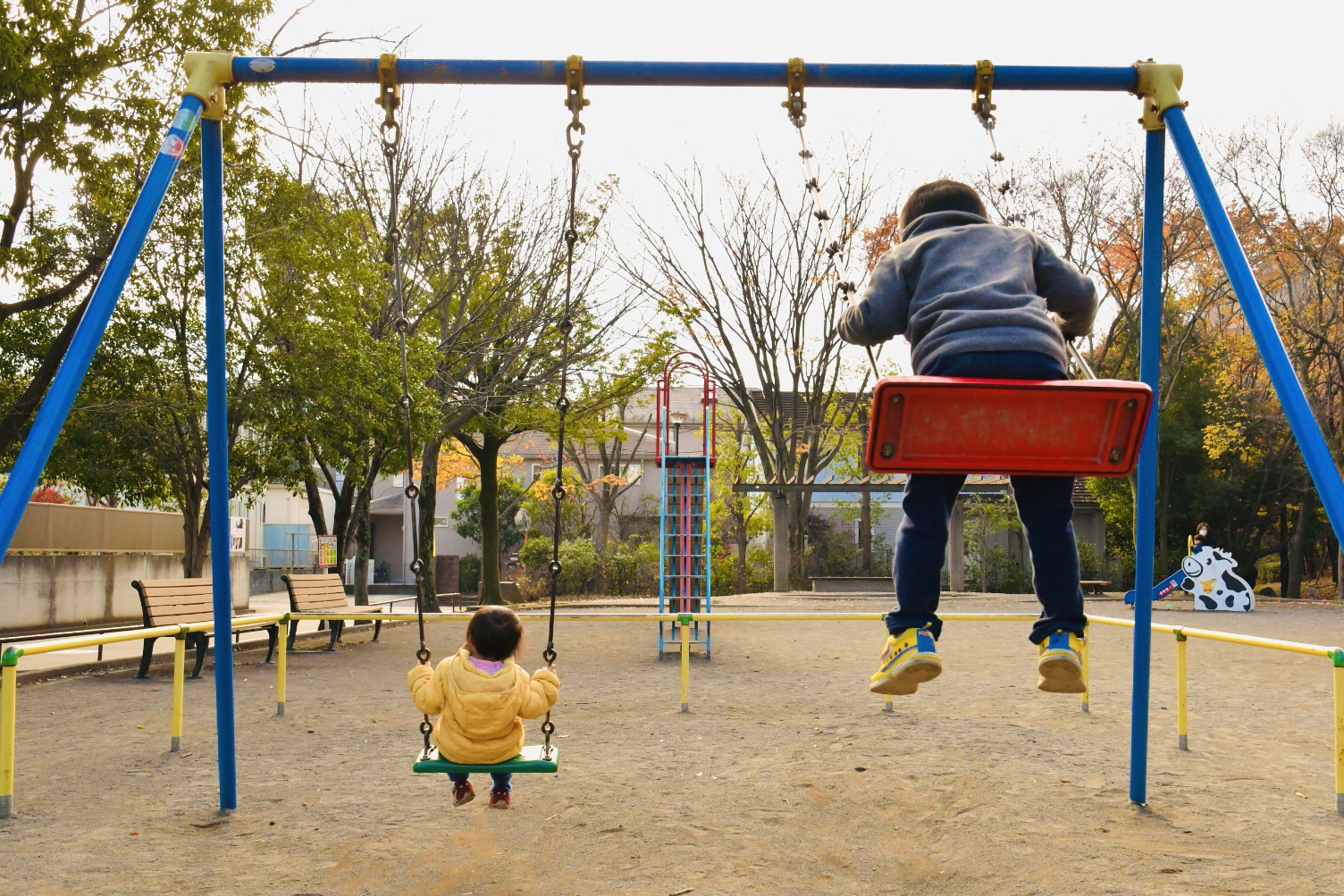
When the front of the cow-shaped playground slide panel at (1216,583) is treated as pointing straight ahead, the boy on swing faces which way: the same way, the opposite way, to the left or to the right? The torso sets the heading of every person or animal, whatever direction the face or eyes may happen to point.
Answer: to the right

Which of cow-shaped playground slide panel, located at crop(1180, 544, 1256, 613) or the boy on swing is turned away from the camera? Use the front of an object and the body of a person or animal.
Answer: the boy on swing

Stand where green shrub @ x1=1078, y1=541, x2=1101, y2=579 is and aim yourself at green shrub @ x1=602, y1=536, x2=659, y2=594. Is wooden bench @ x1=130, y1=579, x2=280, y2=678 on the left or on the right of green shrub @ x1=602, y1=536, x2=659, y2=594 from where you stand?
left

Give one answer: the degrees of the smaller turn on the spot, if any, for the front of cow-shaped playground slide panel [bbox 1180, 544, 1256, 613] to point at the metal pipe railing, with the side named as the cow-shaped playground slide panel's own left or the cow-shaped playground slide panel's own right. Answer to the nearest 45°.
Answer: approximately 90° to the cow-shaped playground slide panel's own left

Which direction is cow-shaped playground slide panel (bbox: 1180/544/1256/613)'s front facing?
to the viewer's left

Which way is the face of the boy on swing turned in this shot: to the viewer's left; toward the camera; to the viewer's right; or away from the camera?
away from the camera

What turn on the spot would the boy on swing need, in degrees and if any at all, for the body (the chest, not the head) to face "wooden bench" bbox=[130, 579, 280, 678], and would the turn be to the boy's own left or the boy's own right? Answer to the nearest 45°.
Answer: approximately 45° to the boy's own left

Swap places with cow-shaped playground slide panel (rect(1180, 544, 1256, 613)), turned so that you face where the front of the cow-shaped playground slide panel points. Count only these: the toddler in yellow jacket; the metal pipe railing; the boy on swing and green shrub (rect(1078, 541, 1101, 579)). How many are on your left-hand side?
3

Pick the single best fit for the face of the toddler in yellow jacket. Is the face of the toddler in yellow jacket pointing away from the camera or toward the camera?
away from the camera

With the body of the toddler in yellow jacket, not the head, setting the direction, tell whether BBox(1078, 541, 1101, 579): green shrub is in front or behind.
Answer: in front

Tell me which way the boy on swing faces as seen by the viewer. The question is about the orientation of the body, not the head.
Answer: away from the camera

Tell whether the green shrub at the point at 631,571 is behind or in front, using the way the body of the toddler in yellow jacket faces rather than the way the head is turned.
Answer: in front

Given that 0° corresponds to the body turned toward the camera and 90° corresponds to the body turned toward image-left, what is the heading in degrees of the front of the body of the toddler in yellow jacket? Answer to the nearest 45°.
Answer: approximately 180°

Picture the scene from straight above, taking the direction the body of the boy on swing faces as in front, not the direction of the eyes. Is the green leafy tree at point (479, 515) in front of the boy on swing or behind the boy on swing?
in front
